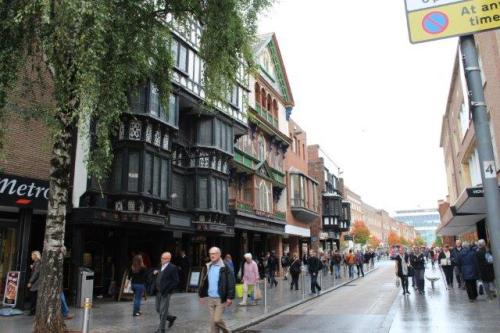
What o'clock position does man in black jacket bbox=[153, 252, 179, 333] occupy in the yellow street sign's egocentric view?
The man in black jacket is roughly at 4 o'clock from the yellow street sign.

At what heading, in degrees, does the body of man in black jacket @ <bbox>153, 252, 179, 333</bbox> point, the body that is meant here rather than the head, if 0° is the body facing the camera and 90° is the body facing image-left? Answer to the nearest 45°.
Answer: approximately 45°

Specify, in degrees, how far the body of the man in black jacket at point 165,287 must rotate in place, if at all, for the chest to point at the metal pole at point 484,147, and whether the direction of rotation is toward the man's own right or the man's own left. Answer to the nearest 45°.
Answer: approximately 90° to the man's own left
